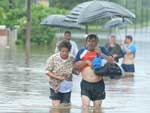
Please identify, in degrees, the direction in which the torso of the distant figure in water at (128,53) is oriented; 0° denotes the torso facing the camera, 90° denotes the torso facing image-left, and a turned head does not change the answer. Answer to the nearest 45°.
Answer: approximately 45°

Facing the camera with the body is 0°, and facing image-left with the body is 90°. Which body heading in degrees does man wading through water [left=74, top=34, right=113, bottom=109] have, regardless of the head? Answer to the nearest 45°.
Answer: approximately 0°

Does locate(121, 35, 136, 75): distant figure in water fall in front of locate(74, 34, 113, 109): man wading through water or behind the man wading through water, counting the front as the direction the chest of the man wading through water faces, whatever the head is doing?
behind

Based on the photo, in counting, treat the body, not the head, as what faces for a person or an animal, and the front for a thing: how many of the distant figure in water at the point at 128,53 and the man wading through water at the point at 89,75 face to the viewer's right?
0
